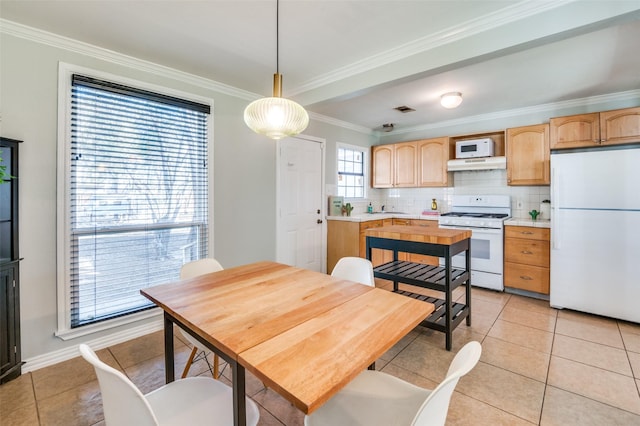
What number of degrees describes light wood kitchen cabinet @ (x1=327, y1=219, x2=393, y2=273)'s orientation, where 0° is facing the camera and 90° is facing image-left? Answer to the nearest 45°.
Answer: approximately 315°

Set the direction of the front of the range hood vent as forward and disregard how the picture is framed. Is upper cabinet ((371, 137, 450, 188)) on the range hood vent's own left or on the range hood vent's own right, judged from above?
on the range hood vent's own right

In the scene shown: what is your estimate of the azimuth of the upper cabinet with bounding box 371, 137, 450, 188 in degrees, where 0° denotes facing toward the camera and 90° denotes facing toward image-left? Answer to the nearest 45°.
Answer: approximately 45°

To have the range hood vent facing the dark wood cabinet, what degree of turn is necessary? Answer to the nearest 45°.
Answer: approximately 45° to its right

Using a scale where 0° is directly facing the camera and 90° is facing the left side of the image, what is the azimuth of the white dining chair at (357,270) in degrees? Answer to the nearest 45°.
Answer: approximately 45°

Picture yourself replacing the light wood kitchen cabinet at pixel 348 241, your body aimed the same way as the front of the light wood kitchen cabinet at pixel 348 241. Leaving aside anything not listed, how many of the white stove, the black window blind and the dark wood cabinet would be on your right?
2

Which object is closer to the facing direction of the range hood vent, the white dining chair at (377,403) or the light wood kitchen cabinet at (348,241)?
the white dining chair

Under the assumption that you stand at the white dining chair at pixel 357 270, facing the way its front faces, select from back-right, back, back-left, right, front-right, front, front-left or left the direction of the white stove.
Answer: back

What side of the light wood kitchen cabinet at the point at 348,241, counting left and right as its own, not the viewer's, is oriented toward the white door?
right

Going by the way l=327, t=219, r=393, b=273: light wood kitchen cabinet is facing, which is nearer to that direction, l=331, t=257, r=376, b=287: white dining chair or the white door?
the white dining chair
